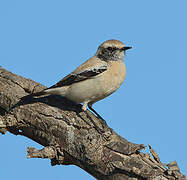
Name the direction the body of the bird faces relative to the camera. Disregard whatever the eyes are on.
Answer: to the viewer's right
